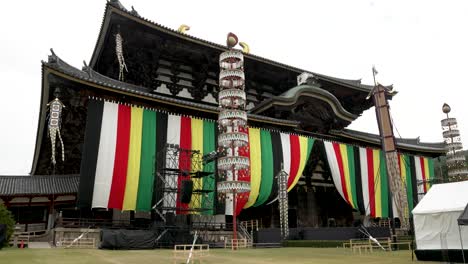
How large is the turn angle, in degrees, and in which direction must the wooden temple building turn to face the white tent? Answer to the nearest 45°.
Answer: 0° — it already faces it

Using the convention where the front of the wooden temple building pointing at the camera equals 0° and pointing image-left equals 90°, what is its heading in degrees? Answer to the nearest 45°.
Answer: approximately 315°

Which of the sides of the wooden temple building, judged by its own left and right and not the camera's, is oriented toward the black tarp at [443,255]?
front

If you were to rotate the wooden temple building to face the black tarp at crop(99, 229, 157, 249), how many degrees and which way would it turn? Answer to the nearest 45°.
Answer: approximately 45° to its right

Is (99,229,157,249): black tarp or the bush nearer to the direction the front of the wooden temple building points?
the black tarp

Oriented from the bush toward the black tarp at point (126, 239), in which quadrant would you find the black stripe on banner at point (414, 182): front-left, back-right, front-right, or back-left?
front-left

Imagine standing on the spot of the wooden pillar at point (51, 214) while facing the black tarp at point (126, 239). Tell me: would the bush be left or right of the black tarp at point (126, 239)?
right

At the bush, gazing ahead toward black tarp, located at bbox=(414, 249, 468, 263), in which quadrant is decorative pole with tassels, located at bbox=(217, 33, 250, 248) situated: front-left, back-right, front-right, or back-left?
front-left

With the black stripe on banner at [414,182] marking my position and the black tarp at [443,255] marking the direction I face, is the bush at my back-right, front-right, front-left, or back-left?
front-right
